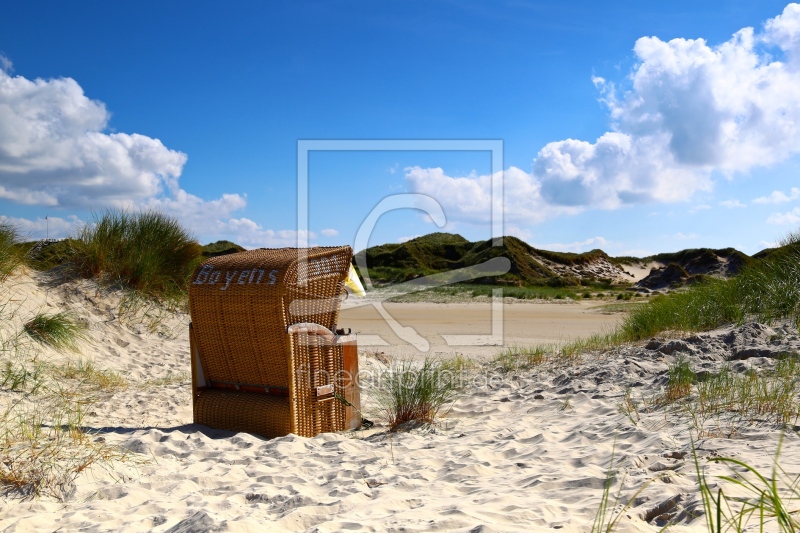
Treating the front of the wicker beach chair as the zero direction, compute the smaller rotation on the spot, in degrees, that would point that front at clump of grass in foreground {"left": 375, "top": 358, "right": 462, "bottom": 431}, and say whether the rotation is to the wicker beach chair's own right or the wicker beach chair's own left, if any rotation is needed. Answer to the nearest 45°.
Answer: approximately 45° to the wicker beach chair's own right

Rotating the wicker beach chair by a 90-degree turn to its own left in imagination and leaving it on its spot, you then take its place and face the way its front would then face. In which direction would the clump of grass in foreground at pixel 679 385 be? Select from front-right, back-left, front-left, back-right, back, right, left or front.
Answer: back-right

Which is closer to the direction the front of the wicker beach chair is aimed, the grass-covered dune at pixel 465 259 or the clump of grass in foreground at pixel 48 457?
the grass-covered dune

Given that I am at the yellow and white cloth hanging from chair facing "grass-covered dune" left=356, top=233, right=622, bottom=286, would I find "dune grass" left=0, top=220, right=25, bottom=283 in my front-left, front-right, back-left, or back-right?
front-left

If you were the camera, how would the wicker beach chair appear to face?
facing away from the viewer and to the right of the viewer

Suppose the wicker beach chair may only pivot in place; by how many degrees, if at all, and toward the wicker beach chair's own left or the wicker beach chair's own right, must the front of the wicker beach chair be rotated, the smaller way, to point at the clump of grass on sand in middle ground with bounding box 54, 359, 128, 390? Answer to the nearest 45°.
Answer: approximately 90° to the wicker beach chair's own left

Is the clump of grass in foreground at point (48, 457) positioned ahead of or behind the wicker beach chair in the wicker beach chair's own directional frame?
behind

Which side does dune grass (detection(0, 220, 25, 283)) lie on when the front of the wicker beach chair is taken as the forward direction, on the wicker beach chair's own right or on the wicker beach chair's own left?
on the wicker beach chair's own left

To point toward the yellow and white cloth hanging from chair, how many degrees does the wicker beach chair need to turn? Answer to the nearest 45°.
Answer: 0° — it already faces it

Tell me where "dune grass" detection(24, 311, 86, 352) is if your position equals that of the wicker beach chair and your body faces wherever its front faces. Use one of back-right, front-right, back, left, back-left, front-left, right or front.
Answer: left

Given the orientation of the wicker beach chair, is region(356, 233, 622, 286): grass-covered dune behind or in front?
in front

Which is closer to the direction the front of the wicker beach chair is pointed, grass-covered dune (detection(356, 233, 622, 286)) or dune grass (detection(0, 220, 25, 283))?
the grass-covered dune

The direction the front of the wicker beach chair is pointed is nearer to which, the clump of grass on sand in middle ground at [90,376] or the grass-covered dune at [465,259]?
the grass-covered dune

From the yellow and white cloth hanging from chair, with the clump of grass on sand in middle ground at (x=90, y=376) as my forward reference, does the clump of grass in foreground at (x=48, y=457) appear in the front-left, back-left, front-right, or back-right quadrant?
front-left

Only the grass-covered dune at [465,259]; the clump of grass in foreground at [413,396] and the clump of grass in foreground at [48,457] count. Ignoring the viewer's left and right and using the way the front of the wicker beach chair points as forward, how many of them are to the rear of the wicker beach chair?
1
